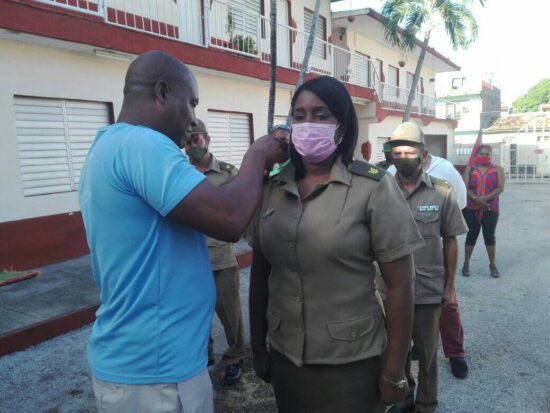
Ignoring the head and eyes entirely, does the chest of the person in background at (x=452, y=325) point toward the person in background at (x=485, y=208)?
no

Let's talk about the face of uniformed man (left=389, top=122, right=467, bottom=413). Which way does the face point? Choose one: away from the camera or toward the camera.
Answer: toward the camera

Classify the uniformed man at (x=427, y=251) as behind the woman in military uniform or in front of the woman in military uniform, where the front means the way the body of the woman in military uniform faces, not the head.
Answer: behind

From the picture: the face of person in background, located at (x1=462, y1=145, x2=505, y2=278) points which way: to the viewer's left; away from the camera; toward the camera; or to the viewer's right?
toward the camera

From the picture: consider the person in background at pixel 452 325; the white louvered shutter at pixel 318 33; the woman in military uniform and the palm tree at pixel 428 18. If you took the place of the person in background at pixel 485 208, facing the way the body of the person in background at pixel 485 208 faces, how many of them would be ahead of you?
2

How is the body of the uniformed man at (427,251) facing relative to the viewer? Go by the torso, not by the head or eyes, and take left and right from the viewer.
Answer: facing the viewer and to the left of the viewer

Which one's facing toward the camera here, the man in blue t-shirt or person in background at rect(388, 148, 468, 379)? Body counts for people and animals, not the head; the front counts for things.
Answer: the person in background

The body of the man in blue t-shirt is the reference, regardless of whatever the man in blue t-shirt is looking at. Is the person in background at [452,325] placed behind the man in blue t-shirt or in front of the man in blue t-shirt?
in front

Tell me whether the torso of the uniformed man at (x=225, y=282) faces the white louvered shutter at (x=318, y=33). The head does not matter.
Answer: no

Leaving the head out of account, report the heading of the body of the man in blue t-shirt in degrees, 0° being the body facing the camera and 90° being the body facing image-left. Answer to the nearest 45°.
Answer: approximately 225°

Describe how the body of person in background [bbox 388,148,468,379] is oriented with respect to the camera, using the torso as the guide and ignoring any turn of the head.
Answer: toward the camera

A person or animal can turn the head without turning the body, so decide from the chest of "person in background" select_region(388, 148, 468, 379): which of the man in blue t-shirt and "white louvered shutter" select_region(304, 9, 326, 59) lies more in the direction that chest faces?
the man in blue t-shirt

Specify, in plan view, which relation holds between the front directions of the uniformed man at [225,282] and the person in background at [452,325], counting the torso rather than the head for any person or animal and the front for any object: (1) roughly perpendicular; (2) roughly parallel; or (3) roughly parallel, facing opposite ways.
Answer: roughly parallel

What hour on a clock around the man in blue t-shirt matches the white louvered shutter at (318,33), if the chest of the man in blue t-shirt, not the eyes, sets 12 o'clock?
The white louvered shutter is roughly at 11 o'clock from the man in blue t-shirt.

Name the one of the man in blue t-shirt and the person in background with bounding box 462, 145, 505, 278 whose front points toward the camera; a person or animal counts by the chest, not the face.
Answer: the person in background

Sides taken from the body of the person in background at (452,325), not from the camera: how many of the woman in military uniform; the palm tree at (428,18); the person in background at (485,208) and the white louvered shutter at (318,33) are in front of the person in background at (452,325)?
1

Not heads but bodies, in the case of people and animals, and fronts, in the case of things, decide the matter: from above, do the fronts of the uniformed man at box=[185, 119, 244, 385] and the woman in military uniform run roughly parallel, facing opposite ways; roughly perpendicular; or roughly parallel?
roughly parallel

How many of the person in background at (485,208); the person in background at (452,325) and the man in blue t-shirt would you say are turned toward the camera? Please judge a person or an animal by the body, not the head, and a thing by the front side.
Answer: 2

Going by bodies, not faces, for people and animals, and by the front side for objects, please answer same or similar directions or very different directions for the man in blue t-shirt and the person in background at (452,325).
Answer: very different directions

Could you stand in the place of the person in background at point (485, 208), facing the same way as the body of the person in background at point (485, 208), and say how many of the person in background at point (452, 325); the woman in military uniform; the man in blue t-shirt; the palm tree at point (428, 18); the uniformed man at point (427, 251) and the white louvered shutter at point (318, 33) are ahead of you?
4

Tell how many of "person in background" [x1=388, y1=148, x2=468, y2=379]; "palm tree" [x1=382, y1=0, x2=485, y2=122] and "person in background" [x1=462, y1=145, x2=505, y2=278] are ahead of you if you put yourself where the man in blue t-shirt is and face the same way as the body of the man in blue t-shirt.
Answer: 3

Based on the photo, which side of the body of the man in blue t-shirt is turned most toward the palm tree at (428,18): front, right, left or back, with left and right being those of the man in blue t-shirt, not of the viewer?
front
